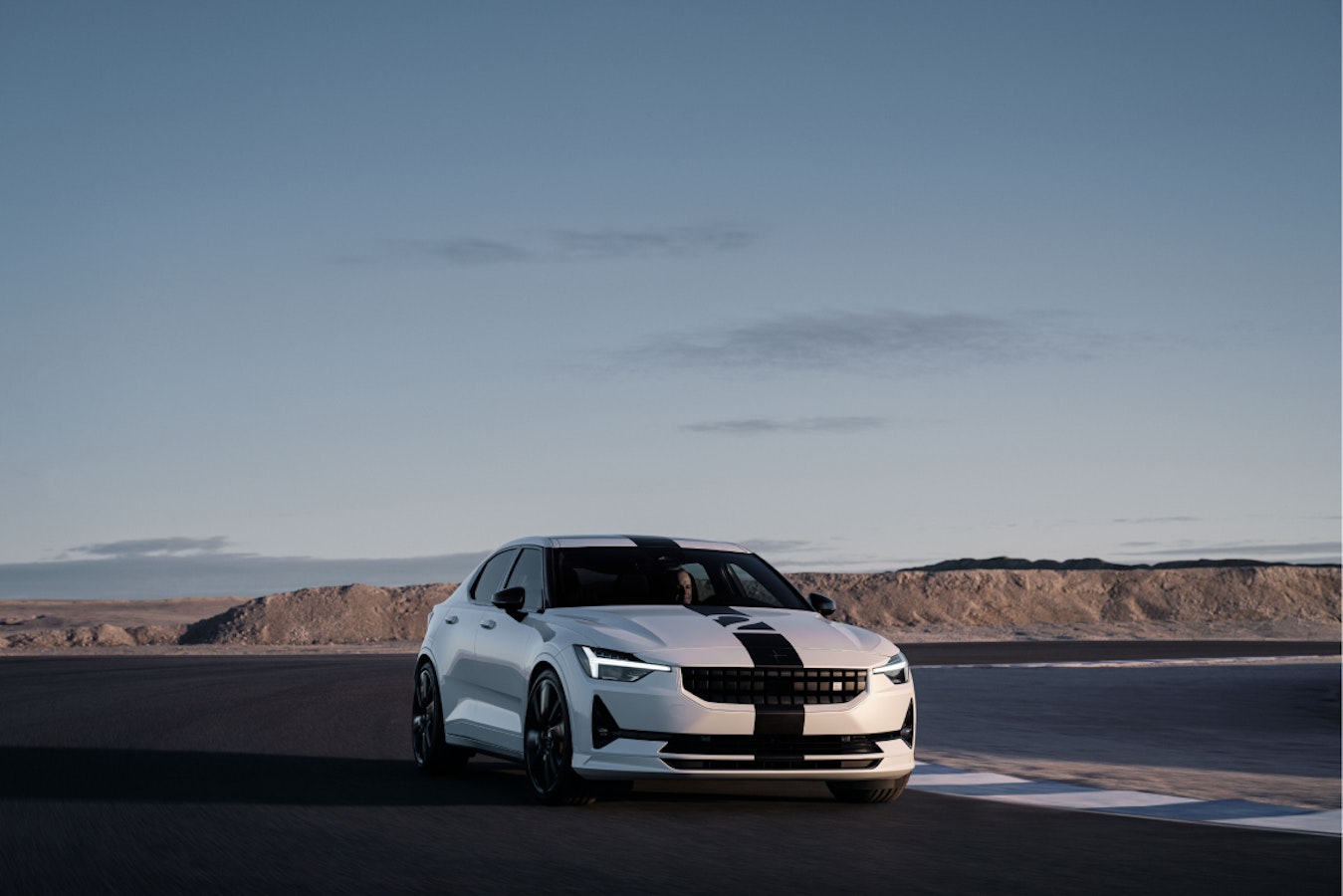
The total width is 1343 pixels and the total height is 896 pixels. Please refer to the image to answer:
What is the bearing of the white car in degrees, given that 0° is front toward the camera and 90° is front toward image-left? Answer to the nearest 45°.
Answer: approximately 315°
